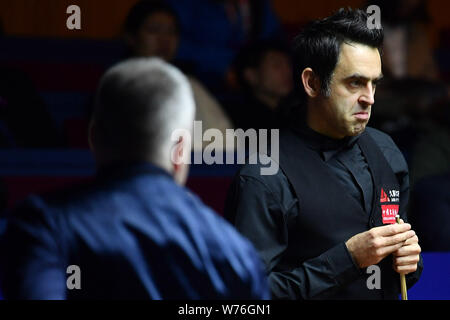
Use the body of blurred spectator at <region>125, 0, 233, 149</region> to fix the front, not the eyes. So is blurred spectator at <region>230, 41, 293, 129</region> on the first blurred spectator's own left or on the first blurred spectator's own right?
on the first blurred spectator's own left

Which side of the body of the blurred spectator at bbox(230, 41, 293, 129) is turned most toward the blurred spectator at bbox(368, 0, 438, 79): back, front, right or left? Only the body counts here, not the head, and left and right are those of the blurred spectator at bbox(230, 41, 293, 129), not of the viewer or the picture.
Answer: left

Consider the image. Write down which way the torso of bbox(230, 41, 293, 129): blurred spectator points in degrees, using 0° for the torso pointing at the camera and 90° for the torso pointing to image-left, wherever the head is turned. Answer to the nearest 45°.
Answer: approximately 315°

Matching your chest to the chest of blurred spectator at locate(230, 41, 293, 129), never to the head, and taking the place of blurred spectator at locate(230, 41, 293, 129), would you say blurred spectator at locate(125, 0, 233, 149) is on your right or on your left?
on your right

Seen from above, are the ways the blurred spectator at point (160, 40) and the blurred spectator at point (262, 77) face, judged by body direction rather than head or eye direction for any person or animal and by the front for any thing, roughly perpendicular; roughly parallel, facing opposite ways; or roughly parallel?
roughly parallel

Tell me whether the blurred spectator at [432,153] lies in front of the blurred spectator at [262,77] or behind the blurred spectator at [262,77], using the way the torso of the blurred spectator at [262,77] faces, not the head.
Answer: in front

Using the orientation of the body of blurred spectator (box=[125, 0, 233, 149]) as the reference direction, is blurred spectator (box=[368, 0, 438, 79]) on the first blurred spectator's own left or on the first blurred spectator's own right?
on the first blurred spectator's own left

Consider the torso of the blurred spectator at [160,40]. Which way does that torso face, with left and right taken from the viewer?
facing the viewer and to the right of the viewer

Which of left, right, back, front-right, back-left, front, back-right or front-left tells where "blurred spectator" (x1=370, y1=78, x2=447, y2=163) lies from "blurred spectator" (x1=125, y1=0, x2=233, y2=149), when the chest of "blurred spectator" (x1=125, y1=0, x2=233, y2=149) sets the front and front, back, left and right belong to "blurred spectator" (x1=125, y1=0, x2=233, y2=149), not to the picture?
front-left

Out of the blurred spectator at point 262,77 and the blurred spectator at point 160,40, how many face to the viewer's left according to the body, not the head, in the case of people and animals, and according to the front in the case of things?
0

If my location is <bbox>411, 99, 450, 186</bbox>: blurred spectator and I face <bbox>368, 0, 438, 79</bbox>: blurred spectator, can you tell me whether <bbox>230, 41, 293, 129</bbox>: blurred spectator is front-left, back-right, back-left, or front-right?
front-left
